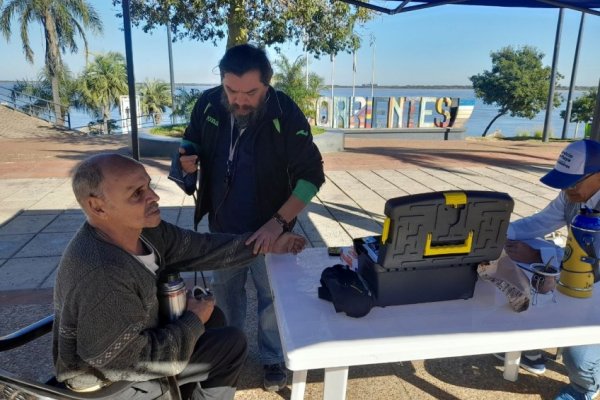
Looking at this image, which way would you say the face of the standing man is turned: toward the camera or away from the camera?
toward the camera

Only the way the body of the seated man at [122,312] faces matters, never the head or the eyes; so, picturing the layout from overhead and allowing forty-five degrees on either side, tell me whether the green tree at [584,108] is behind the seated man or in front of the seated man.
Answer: in front

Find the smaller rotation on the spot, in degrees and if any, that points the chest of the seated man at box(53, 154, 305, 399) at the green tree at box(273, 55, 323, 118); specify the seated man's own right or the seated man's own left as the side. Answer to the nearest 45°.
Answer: approximately 90° to the seated man's own left

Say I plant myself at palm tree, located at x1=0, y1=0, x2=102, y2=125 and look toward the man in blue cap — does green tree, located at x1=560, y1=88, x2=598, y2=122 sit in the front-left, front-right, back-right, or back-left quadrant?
front-left

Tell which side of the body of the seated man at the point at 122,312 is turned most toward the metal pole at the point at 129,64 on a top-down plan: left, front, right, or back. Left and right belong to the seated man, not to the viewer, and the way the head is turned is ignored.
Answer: left

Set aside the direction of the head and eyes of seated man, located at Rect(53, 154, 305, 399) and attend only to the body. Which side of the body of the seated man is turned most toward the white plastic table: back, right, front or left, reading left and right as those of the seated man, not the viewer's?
front

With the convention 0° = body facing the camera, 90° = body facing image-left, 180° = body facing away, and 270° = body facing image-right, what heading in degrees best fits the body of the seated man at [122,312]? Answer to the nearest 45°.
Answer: approximately 270°

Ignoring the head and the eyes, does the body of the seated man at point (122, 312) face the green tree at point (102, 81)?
no

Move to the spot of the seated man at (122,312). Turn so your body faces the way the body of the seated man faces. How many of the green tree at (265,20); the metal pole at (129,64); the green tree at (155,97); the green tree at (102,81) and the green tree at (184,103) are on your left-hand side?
5

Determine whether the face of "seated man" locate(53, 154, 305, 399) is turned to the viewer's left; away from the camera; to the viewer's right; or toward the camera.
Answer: to the viewer's right

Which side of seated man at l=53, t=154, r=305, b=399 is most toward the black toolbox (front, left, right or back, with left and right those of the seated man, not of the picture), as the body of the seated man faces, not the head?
front

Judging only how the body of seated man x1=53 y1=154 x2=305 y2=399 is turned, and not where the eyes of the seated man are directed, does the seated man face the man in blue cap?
yes
